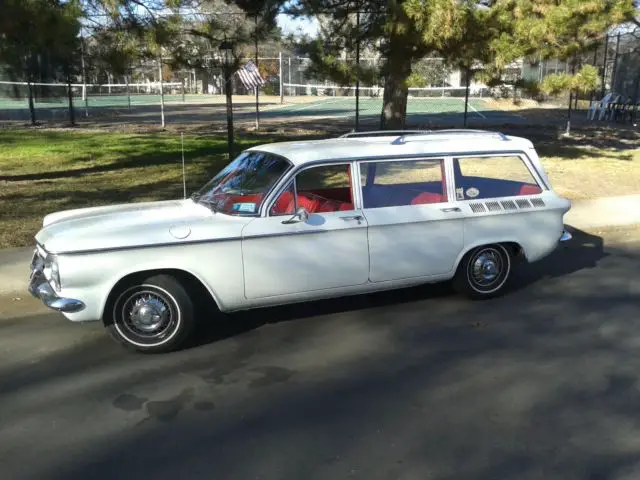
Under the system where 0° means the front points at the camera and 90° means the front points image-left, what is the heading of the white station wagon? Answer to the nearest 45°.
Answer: approximately 45°

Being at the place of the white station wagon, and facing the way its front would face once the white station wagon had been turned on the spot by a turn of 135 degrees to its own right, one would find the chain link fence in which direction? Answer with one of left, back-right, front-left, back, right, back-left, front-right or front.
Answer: front
